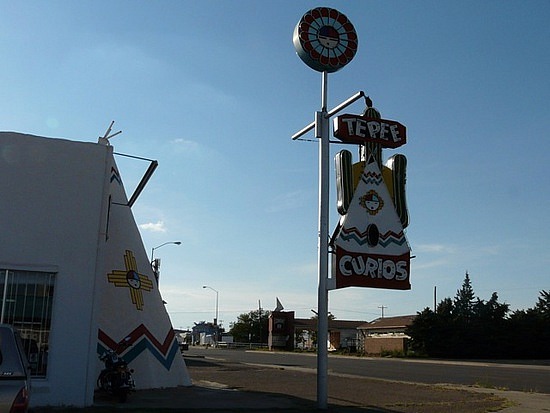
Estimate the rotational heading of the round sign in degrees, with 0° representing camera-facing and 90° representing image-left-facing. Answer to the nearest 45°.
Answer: approximately 315°

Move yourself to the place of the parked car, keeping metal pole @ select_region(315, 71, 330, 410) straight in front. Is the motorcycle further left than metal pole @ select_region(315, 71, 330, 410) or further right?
left

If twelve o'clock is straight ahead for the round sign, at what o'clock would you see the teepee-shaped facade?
The teepee-shaped facade is roughly at 4 o'clock from the round sign.

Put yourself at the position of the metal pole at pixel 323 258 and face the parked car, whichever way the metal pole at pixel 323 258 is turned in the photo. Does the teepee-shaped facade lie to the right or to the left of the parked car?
right
